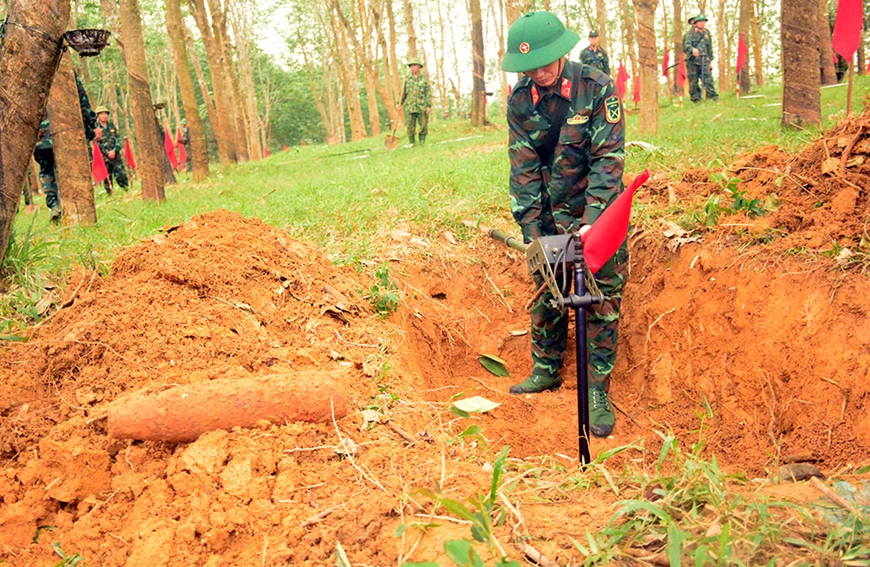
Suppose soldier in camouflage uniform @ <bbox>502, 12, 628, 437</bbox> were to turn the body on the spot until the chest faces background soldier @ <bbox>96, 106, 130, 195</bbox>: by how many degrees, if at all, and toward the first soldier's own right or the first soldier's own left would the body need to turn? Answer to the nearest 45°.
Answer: approximately 90° to the first soldier's own right

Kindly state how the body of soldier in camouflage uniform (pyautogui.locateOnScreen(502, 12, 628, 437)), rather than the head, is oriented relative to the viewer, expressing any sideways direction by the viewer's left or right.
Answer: facing the viewer and to the left of the viewer

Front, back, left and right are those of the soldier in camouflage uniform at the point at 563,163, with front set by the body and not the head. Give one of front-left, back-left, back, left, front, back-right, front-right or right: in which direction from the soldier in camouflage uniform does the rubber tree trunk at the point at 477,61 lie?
back-right

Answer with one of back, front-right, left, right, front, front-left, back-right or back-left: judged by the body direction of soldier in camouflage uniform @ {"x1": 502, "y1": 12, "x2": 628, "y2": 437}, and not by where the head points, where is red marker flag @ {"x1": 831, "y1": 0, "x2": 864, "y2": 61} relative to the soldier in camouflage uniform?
back

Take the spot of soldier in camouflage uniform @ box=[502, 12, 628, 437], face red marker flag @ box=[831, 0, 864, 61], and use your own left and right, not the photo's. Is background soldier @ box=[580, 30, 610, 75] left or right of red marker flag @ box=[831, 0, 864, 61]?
left

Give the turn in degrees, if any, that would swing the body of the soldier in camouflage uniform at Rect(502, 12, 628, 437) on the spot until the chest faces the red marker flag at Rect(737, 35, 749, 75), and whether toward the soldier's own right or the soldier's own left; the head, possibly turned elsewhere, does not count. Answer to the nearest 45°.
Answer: approximately 135° to the soldier's own right
